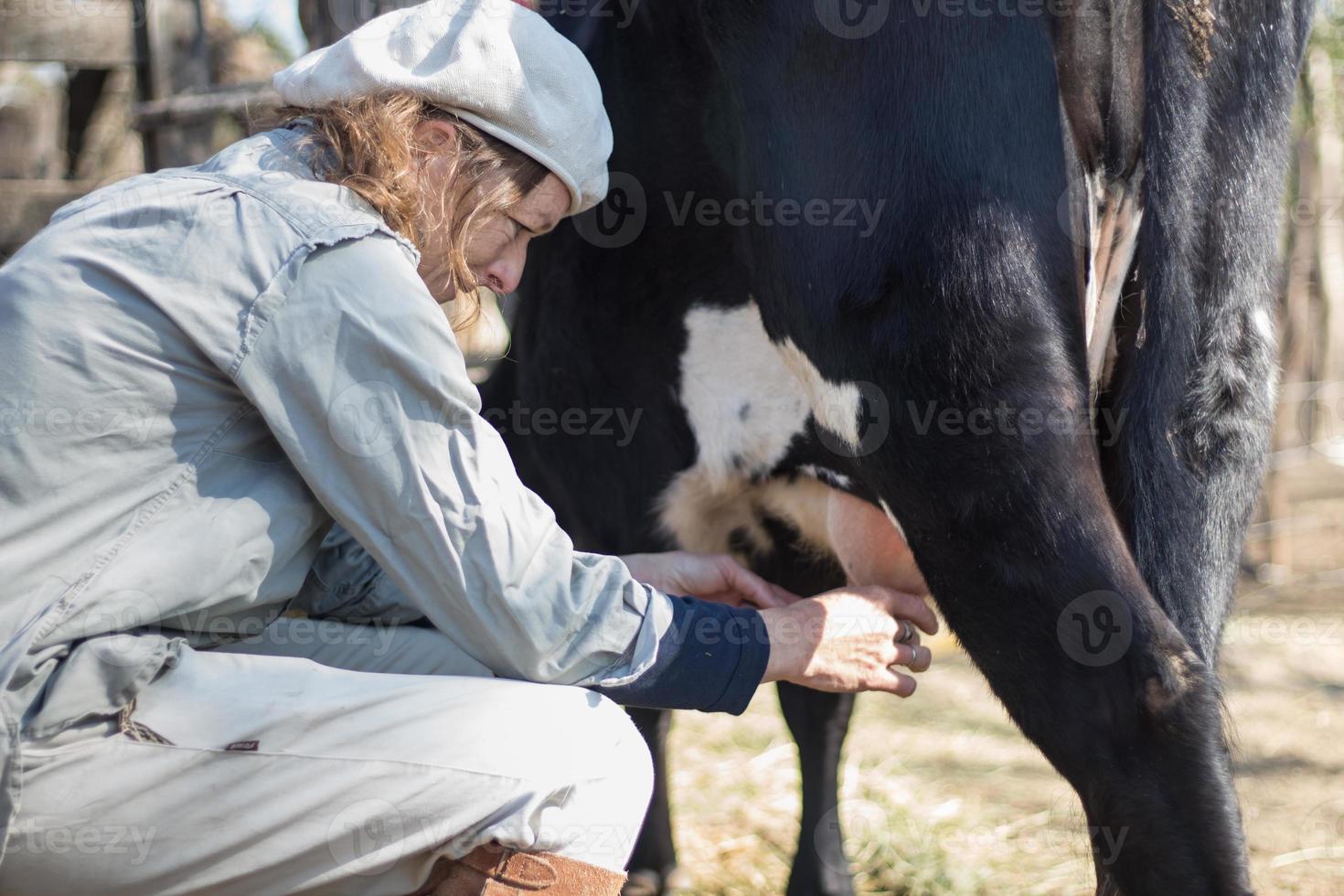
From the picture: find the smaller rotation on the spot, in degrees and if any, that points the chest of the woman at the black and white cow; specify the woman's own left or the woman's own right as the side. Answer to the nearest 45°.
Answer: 0° — they already face it

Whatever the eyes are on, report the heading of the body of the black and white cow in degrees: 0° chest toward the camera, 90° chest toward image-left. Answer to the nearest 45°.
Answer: approximately 135°

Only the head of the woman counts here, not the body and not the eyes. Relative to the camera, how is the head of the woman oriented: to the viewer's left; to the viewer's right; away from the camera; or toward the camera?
to the viewer's right

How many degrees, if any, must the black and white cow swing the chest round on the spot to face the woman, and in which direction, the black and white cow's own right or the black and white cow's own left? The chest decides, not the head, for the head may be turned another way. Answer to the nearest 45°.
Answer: approximately 90° to the black and white cow's own left

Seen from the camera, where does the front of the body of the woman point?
to the viewer's right
